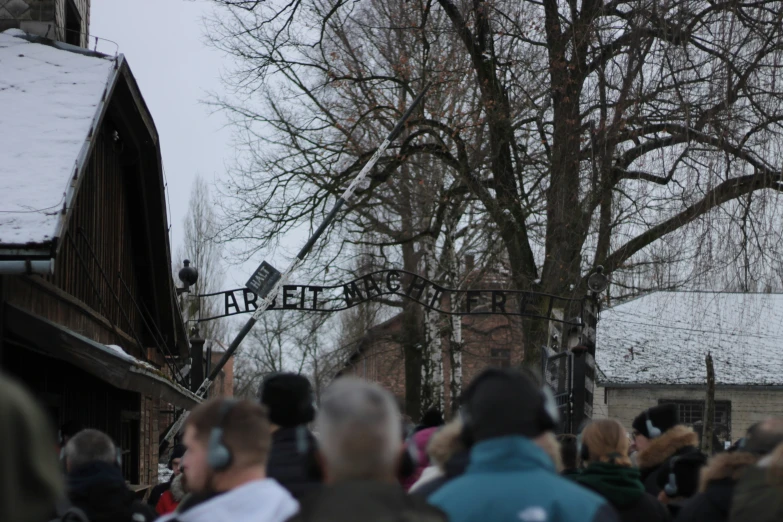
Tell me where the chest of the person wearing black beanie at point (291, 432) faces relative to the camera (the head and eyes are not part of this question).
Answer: away from the camera

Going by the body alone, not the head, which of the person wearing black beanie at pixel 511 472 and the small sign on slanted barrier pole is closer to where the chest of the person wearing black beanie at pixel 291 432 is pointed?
the small sign on slanted barrier pole

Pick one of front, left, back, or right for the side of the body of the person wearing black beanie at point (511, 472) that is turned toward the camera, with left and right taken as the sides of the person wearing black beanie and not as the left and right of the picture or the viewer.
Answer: back

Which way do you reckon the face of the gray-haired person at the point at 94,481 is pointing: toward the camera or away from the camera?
away from the camera

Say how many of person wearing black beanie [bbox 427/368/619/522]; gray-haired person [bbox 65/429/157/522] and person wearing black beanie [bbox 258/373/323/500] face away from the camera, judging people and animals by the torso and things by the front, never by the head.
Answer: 3

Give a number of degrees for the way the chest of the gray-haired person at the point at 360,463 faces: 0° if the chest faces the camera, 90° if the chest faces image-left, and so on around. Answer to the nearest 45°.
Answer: approximately 180°

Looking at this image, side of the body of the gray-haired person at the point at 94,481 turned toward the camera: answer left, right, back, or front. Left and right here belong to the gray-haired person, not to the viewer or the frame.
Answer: back

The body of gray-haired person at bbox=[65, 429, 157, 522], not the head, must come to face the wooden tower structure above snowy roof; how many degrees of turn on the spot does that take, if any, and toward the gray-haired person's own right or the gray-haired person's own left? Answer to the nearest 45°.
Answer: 0° — they already face it

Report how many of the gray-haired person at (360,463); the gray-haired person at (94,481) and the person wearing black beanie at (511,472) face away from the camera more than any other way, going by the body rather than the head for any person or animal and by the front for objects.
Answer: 3

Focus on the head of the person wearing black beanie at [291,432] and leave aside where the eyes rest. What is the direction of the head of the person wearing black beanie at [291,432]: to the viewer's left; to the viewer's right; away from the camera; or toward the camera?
away from the camera

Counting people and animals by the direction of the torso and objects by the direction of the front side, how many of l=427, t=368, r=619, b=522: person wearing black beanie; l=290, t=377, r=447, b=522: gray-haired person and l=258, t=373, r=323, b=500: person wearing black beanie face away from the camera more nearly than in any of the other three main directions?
3
